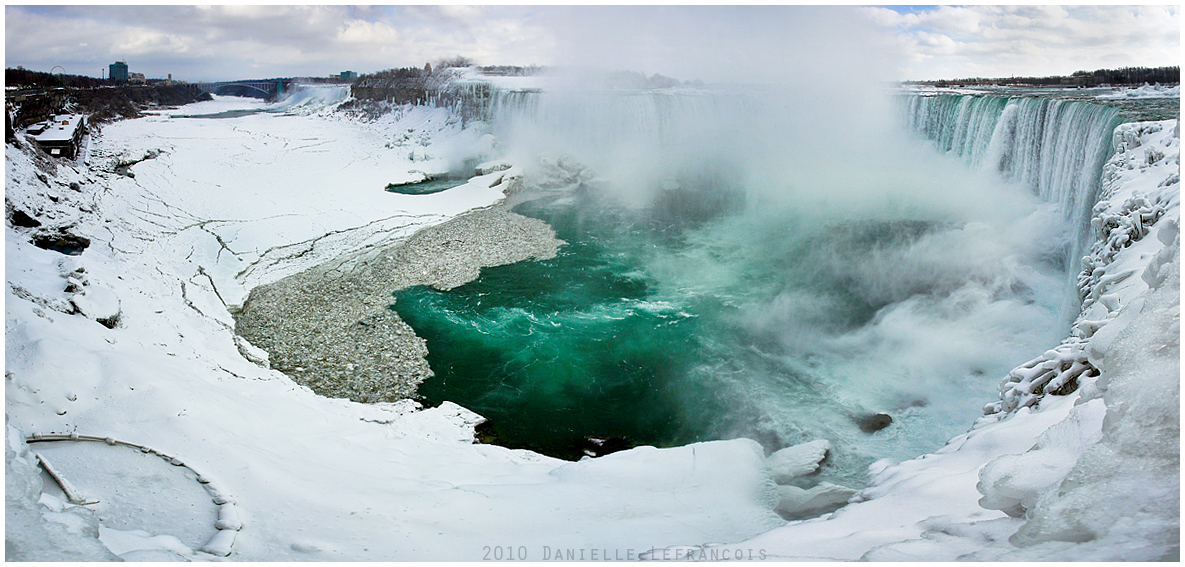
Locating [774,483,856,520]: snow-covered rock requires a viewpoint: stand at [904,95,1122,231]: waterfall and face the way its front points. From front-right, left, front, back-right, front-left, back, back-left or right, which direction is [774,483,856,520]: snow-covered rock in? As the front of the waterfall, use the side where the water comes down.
front-left

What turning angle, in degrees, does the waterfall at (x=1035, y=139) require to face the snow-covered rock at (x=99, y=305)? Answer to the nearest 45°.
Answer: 0° — it already faces it

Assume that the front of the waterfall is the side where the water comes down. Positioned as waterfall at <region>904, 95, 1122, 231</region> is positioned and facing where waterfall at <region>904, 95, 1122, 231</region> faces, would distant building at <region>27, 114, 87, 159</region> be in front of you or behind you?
in front

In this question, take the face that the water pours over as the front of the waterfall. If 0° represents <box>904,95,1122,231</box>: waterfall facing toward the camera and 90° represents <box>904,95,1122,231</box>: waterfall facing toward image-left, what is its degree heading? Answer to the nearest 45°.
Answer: approximately 45°

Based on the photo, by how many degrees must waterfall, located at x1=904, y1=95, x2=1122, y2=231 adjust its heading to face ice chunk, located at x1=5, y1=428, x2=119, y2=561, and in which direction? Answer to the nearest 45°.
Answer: approximately 45° to its left

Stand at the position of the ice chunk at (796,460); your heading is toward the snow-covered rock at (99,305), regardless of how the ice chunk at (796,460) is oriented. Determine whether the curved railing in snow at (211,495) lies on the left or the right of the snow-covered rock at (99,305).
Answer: left
